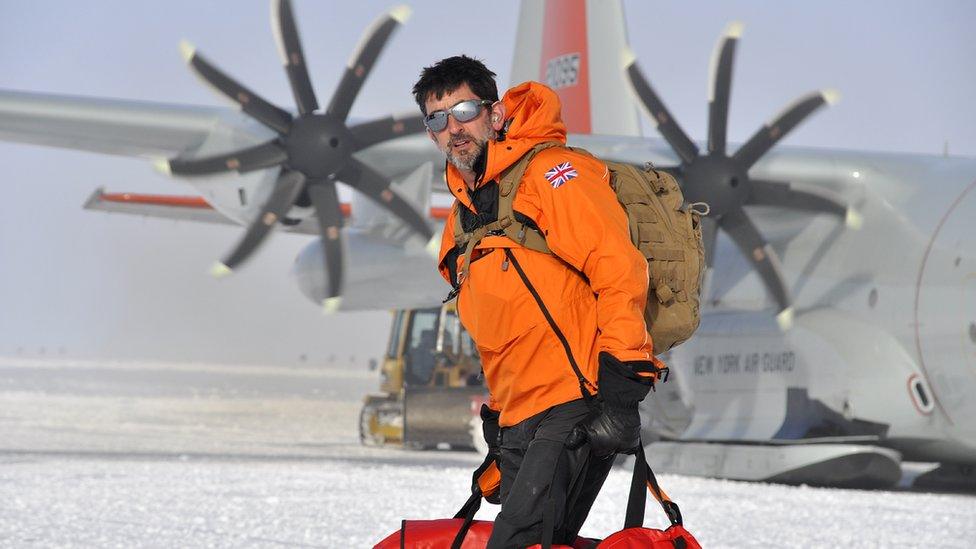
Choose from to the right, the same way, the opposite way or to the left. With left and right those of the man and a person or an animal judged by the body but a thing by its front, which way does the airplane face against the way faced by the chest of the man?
to the left

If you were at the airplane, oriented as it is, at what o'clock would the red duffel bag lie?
The red duffel bag is roughly at 2 o'clock from the airplane.

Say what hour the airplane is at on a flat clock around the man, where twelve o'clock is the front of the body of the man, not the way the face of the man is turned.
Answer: The airplane is roughly at 5 o'clock from the man.

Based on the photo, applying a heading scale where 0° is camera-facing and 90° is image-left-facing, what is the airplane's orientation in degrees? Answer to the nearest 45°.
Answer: approximately 315°

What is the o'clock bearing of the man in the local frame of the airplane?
The man is roughly at 2 o'clock from the airplane.

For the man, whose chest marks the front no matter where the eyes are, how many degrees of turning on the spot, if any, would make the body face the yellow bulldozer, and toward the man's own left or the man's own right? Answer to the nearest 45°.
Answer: approximately 135° to the man's own right

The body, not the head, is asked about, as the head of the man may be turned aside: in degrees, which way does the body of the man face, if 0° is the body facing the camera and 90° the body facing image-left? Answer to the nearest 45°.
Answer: approximately 45°
